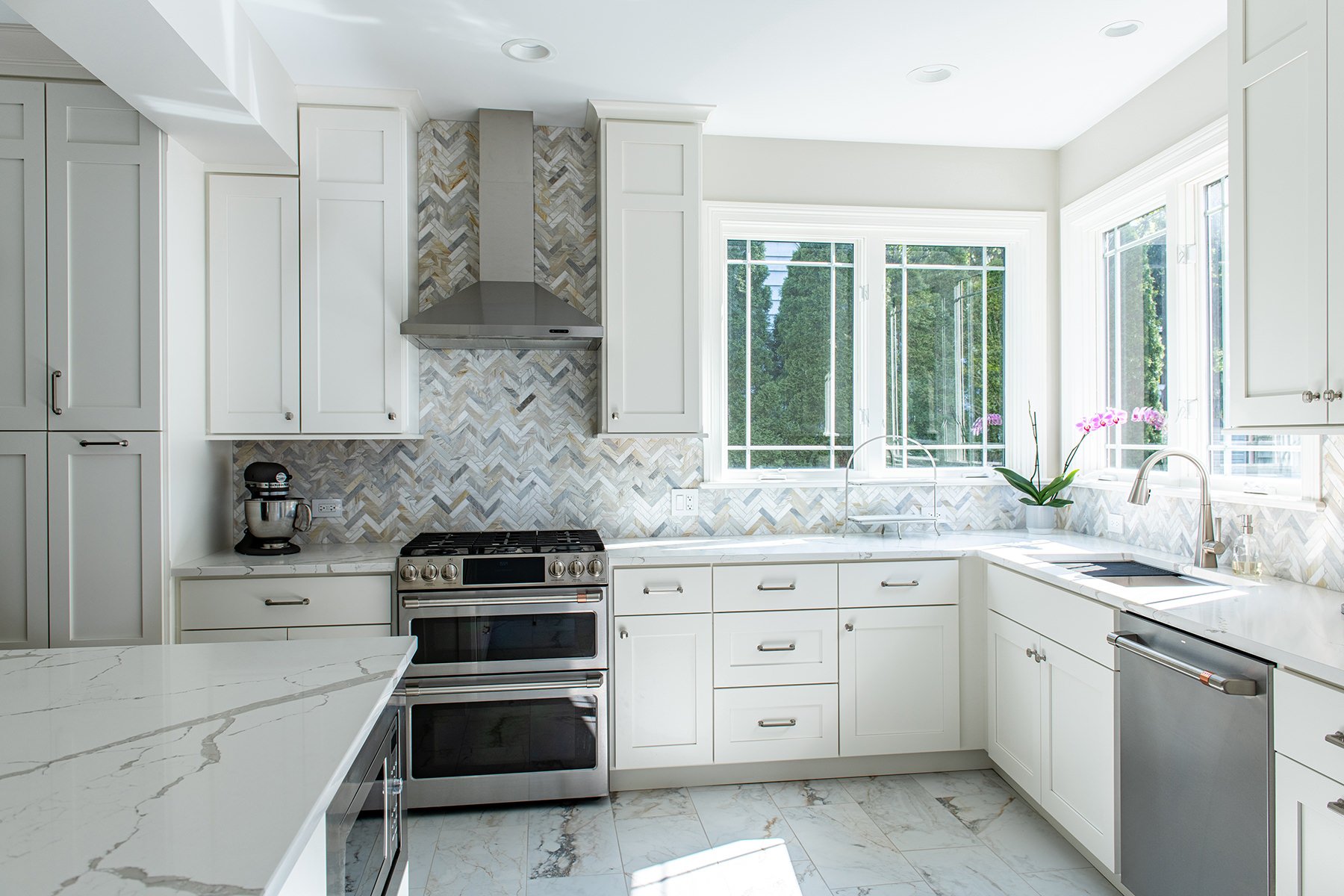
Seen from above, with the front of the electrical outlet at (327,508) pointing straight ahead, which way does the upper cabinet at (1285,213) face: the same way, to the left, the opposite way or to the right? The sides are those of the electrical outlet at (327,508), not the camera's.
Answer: to the right

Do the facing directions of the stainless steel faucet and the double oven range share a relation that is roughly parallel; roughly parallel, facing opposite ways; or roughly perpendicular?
roughly perpendicular

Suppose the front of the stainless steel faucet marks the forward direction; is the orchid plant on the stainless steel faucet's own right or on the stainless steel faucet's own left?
on the stainless steel faucet's own right

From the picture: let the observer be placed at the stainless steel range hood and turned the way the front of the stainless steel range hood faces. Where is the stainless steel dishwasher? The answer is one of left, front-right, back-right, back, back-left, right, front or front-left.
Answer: front-left

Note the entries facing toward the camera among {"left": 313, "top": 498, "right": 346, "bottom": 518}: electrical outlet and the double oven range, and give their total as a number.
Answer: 2

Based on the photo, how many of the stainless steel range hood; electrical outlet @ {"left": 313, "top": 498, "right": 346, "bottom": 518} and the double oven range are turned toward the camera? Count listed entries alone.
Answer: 3

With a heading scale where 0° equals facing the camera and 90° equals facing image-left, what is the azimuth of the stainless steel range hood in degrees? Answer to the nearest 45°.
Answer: approximately 0°

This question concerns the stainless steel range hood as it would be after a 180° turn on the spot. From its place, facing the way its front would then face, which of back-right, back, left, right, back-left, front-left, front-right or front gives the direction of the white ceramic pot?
right

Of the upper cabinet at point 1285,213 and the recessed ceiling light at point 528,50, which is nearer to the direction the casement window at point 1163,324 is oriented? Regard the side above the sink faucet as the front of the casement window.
the recessed ceiling light

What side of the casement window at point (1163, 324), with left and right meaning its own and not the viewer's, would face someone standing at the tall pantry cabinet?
front

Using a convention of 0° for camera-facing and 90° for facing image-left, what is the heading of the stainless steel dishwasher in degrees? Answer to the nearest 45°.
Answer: approximately 45°
